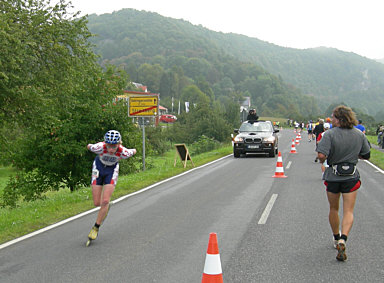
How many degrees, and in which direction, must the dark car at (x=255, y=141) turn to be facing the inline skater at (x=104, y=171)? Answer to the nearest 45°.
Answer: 0° — it already faces them

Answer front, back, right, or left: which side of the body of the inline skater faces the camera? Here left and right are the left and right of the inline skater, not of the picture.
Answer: front

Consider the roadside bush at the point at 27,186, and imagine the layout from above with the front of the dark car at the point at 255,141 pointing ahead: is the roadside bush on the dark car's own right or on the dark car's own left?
on the dark car's own right

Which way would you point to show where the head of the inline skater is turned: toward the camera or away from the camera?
toward the camera

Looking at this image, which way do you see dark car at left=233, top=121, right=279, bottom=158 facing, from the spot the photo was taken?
facing the viewer

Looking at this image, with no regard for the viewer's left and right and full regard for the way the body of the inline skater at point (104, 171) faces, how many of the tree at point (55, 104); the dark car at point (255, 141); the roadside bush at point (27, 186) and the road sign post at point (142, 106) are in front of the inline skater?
0

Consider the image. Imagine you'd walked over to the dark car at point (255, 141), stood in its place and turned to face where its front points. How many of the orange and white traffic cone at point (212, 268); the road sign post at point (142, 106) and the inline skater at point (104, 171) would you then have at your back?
0

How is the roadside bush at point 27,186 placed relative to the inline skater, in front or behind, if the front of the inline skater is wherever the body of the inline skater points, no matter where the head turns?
behind

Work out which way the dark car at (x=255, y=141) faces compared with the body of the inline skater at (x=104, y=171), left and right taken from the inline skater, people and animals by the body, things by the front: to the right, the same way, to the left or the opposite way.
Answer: the same way

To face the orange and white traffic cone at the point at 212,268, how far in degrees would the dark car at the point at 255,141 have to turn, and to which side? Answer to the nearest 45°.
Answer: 0° — it already faces it

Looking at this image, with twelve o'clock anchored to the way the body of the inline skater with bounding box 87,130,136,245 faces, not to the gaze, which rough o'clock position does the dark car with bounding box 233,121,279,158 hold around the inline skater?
The dark car is roughly at 7 o'clock from the inline skater.

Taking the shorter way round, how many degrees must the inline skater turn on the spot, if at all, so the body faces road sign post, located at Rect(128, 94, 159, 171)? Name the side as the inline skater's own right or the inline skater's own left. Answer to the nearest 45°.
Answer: approximately 180°

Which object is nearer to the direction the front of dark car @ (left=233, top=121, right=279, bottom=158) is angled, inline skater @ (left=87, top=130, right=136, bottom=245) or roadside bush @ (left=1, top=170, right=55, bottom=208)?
the inline skater

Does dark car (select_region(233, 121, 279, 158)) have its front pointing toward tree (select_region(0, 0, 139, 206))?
no
